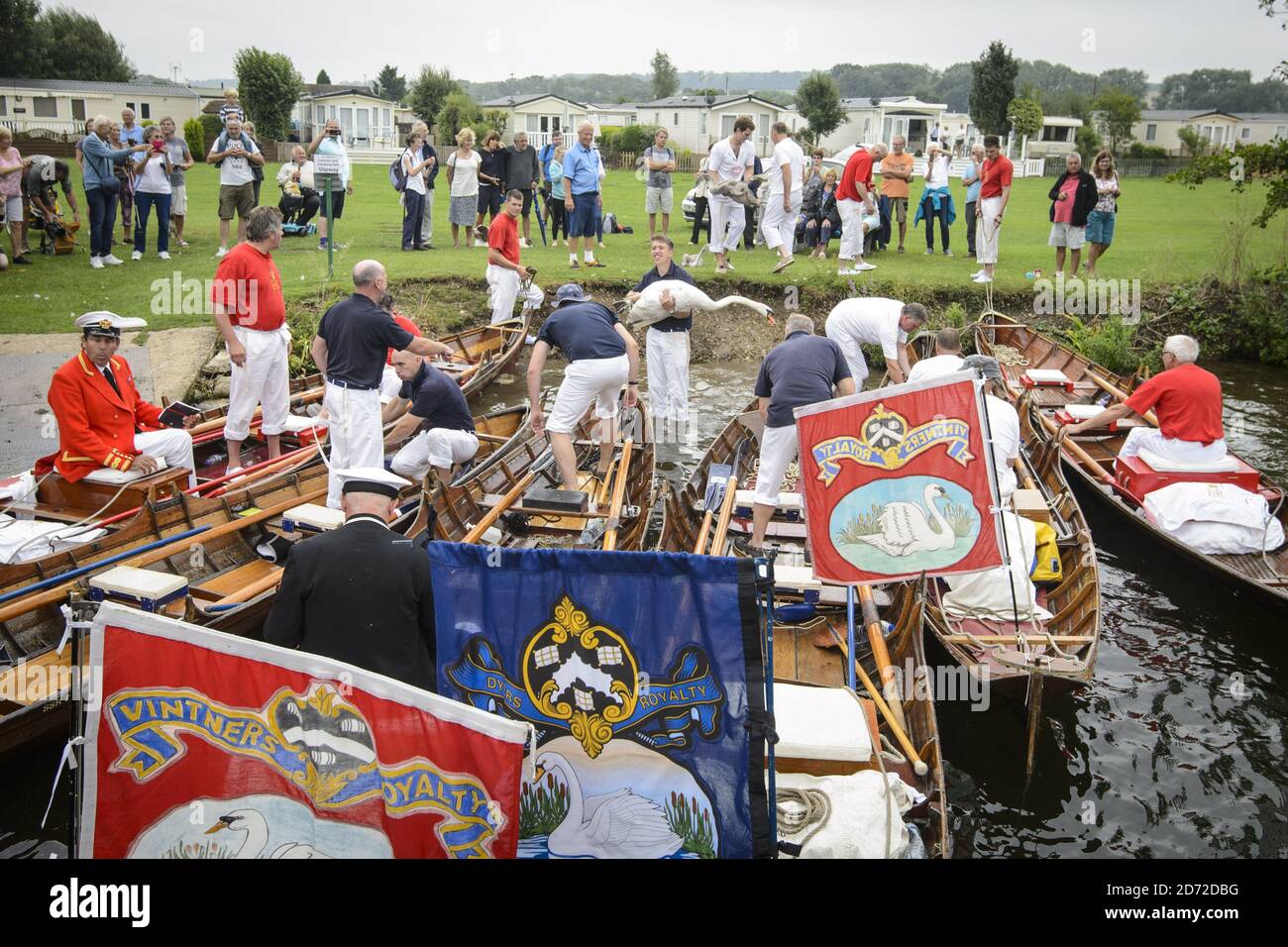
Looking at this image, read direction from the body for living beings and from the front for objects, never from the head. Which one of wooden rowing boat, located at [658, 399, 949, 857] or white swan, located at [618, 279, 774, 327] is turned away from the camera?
the wooden rowing boat

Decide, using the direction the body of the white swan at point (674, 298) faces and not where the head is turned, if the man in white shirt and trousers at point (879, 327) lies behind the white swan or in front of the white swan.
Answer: in front

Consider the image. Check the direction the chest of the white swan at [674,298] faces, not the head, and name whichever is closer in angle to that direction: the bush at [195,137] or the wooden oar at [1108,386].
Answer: the wooden oar

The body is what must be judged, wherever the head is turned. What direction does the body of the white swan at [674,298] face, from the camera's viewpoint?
to the viewer's right

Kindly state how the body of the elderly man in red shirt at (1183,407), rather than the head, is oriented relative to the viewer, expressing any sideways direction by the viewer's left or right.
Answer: facing away from the viewer and to the left of the viewer

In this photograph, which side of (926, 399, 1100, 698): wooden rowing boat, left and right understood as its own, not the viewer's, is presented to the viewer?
back

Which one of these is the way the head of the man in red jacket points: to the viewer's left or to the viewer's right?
to the viewer's right

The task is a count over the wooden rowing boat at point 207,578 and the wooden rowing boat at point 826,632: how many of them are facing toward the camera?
0

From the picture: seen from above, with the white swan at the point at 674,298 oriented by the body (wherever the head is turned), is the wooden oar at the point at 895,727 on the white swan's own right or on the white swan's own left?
on the white swan's own right

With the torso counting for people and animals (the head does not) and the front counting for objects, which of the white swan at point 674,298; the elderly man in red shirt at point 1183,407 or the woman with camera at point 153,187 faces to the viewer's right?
the white swan

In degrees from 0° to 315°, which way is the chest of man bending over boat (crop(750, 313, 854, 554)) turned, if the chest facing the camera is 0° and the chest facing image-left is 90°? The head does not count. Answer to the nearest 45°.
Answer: approximately 180°

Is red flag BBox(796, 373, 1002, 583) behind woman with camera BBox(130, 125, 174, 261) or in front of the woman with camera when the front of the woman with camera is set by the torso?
in front

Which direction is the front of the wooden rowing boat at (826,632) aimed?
away from the camera
